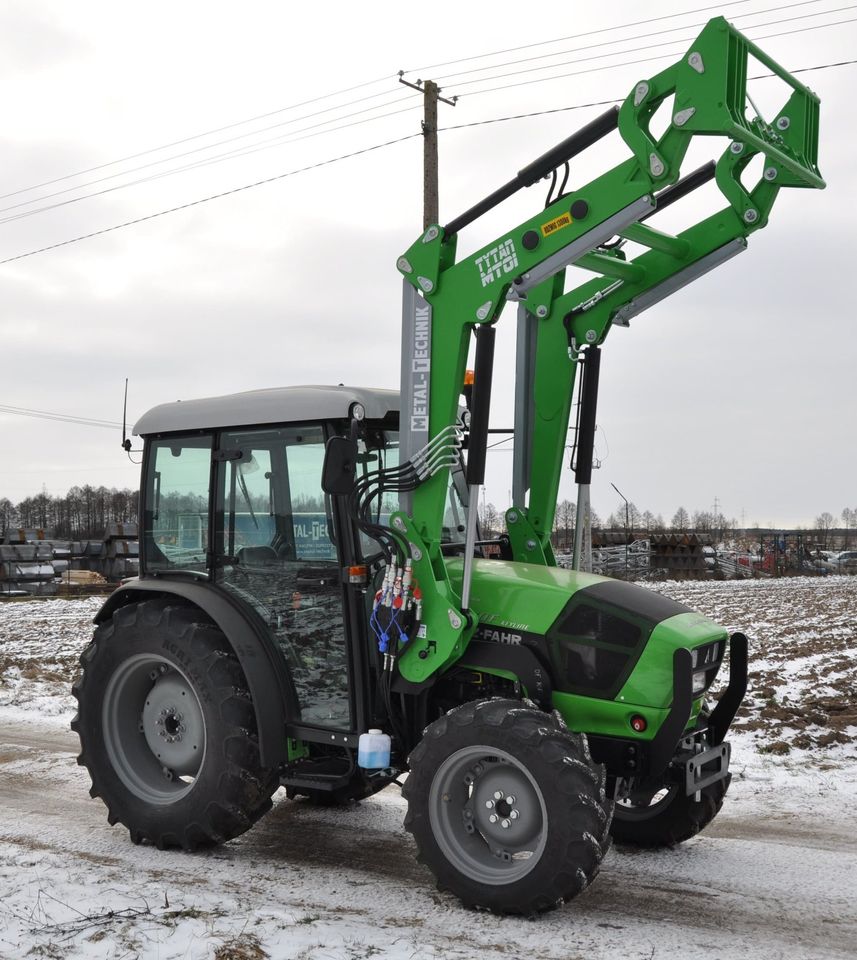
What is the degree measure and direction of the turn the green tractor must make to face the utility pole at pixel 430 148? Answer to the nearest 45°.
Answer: approximately 135° to its left

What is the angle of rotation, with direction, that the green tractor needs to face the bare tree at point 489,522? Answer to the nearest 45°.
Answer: approximately 135° to its left

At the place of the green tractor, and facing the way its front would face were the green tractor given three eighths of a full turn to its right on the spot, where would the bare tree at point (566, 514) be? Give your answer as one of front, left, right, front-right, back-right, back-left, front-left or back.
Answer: right

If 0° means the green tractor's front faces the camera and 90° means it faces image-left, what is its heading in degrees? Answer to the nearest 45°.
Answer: approximately 315°

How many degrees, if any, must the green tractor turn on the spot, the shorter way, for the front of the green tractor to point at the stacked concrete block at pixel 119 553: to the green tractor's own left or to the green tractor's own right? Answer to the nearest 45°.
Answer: approximately 135° to the green tractor's own left
